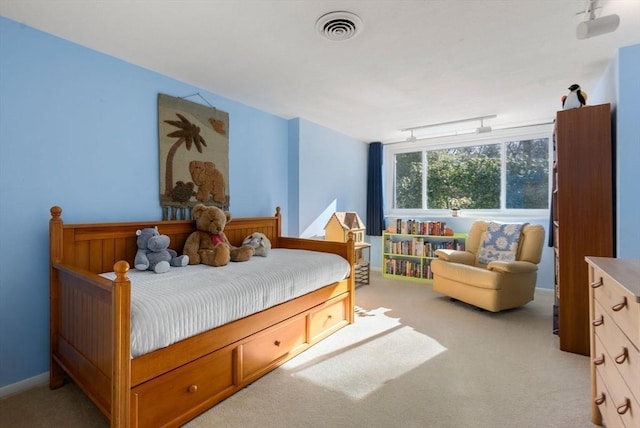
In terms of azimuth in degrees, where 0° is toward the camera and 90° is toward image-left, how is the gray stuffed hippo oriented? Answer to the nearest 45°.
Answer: approximately 315°

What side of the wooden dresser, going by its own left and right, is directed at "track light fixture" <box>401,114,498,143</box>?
right

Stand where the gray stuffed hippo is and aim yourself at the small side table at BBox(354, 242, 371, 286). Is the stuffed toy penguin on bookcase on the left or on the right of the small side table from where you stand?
right

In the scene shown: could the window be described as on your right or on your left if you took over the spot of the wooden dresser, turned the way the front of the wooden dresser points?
on your right
